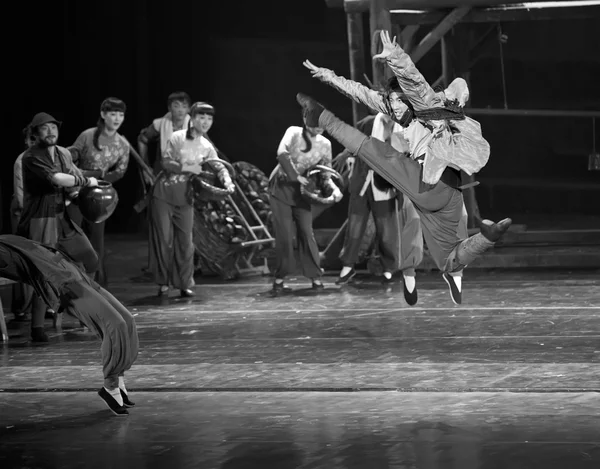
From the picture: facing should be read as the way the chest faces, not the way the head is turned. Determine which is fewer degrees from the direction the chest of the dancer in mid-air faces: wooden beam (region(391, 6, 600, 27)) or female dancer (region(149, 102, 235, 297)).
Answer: the female dancer

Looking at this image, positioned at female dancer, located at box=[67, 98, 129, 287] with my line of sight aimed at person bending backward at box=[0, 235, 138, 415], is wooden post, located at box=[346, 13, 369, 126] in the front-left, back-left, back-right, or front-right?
back-left

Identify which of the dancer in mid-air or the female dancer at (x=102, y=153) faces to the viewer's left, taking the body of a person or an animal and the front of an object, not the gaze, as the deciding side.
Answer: the dancer in mid-air

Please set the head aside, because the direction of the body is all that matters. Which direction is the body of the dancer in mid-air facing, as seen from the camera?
to the viewer's left

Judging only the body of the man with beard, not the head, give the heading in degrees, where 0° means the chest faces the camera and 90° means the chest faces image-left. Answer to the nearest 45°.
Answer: approximately 315°

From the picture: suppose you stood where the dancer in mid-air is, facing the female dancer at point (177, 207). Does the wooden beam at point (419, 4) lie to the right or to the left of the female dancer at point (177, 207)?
right
